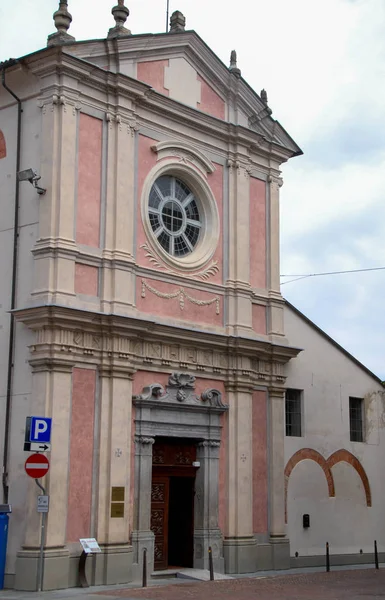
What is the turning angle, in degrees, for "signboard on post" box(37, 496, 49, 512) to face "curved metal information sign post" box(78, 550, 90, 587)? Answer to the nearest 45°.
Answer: approximately 135° to its left

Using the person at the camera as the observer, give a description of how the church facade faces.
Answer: facing the viewer and to the right of the viewer

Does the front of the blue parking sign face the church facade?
no

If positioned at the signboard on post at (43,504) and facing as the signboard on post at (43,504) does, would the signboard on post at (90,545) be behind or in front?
behind

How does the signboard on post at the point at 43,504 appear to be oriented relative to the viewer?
toward the camera

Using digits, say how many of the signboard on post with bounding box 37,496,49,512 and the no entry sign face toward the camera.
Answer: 2

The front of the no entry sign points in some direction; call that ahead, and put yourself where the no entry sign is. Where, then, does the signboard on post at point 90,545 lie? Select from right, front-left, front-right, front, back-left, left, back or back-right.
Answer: back-left

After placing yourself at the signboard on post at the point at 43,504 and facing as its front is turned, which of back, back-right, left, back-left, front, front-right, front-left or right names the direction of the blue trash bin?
back-right

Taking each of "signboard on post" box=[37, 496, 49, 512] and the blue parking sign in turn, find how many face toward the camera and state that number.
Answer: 2

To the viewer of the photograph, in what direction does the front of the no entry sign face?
facing the viewer

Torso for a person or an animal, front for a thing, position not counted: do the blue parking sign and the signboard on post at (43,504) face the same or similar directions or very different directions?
same or similar directions

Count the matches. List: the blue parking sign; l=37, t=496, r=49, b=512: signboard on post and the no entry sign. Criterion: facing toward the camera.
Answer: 3

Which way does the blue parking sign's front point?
toward the camera
